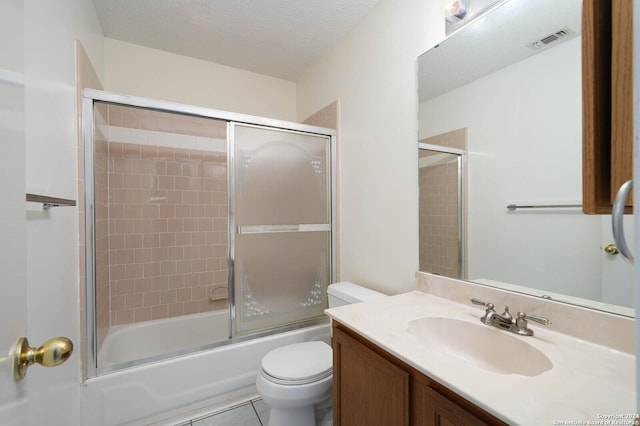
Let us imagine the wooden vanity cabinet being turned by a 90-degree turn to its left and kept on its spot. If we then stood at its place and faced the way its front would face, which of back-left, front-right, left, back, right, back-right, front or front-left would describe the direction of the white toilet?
back

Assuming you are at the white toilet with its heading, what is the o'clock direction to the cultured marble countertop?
The cultured marble countertop is roughly at 9 o'clock from the white toilet.

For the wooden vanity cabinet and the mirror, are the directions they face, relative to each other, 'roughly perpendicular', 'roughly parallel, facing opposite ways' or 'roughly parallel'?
roughly parallel

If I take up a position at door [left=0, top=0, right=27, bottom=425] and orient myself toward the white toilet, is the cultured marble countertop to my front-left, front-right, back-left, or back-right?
front-right

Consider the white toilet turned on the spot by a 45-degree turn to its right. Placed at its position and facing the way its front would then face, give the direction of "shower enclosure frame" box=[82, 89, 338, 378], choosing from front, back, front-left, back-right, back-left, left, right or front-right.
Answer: front

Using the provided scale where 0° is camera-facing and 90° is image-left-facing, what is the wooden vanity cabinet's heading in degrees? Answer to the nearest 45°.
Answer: approximately 45°

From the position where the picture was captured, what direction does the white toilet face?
facing the viewer and to the left of the viewer
